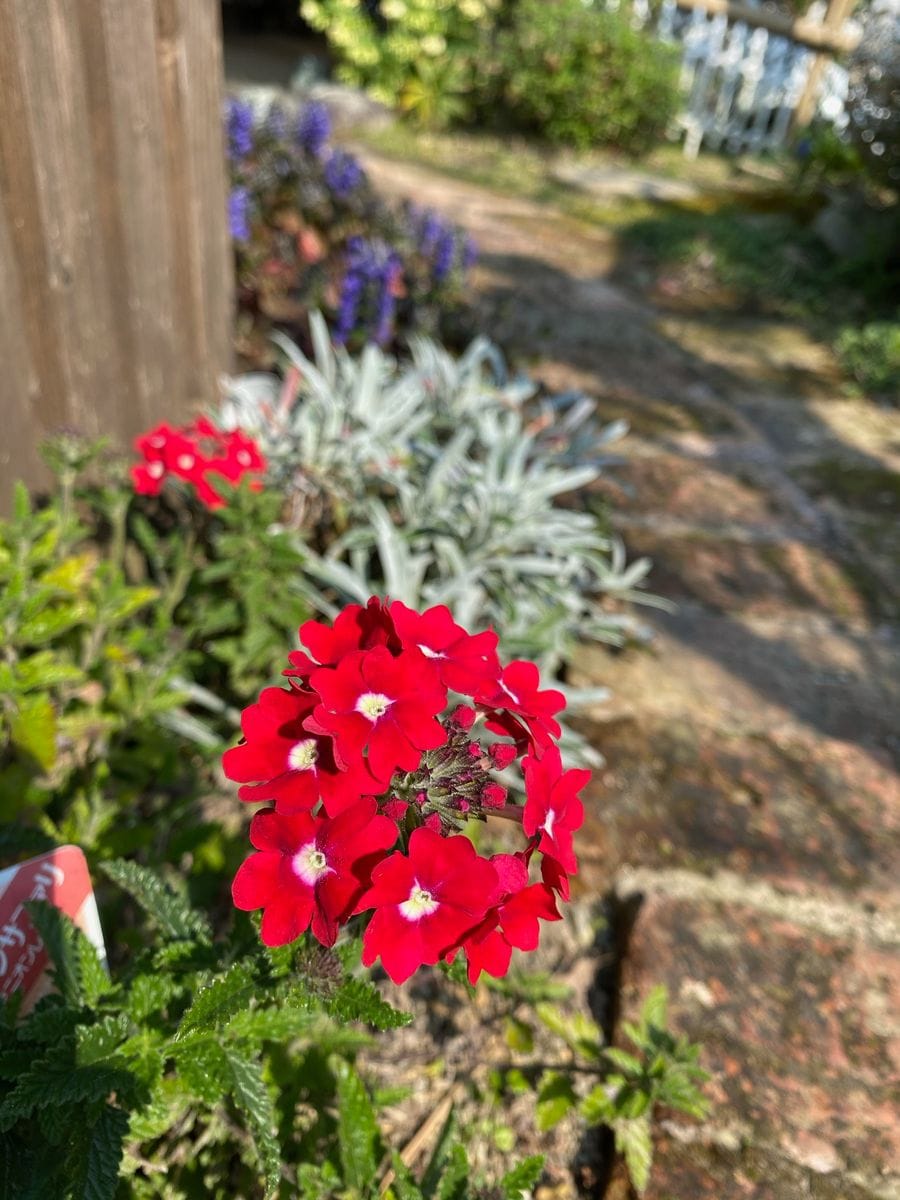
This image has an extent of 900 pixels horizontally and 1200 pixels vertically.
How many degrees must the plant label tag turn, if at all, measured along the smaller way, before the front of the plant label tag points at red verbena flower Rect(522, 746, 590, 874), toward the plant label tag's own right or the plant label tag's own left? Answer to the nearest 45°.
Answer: approximately 45° to the plant label tag's own left

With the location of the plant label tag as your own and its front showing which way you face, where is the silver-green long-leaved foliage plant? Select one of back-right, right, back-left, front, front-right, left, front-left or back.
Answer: back-left

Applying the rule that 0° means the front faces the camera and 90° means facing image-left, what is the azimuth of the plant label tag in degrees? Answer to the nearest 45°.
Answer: approximately 0°

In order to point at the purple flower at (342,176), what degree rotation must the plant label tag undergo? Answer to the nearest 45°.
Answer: approximately 135° to its left

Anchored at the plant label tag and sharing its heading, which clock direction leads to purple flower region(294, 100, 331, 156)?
The purple flower is roughly at 7 o'clock from the plant label tag.

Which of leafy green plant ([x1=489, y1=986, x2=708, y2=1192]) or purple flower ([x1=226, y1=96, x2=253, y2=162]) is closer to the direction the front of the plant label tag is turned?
the leafy green plant

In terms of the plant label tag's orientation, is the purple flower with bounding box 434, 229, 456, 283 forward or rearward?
rearward

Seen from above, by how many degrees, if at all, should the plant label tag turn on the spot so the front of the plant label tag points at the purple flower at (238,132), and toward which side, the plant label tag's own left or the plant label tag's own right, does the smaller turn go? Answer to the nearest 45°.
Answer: approximately 180°

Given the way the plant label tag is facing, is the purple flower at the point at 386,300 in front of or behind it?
behind

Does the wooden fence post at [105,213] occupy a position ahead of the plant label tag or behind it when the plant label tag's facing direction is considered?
behind

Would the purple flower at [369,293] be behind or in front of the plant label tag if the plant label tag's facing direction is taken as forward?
behind

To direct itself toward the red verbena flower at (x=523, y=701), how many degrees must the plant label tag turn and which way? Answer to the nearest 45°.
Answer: approximately 90° to its left
